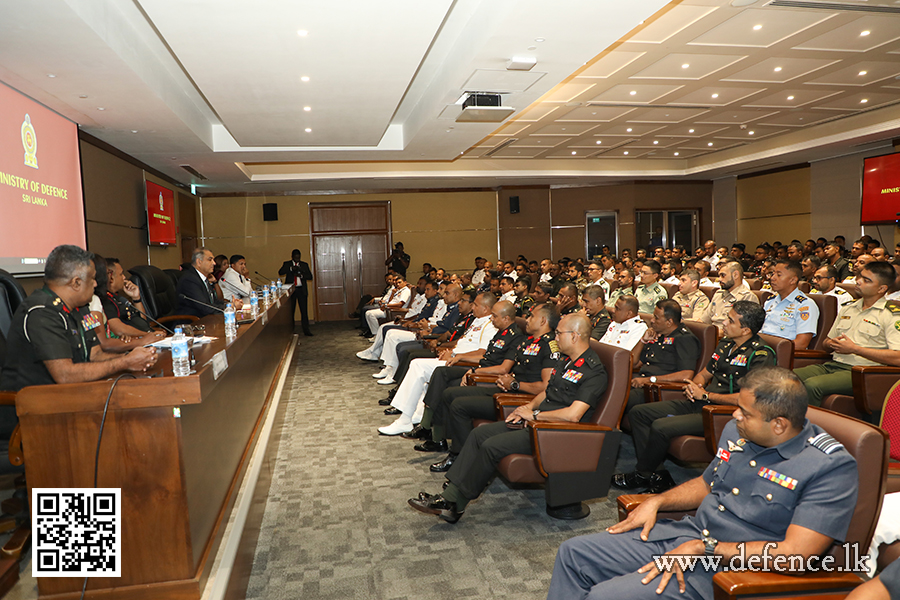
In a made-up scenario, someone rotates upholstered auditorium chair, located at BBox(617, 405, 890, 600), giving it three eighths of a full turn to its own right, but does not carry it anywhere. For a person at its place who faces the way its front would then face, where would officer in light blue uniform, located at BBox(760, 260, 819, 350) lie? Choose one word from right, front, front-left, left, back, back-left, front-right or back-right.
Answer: front

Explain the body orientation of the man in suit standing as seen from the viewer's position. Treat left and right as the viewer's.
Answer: facing the viewer

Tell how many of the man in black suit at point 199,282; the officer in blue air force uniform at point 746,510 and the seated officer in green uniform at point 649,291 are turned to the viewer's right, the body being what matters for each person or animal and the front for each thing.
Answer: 1

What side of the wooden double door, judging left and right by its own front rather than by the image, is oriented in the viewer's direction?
front

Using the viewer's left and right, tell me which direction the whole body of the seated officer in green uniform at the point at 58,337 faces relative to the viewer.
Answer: facing to the right of the viewer

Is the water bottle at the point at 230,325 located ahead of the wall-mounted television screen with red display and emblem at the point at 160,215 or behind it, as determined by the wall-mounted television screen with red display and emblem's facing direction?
ahead

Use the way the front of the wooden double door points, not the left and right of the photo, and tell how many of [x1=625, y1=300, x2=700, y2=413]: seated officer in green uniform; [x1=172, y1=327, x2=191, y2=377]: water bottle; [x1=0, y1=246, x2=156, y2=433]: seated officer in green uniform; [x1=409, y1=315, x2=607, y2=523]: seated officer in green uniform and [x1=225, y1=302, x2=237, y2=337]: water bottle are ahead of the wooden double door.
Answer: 5

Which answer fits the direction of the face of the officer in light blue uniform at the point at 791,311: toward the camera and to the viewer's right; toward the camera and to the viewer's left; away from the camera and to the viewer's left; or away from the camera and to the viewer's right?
toward the camera and to the viewer's left

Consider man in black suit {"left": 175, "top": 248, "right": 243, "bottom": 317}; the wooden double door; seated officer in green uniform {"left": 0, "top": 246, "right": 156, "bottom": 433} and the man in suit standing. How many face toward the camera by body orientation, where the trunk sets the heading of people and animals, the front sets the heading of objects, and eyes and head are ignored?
2

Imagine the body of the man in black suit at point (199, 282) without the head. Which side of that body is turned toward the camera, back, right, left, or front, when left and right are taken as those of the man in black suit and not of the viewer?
right

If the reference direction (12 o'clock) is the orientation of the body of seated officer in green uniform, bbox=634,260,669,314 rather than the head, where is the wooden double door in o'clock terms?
The wooden double door is roughly at 3 o'clock from the seated officer in green uniform.

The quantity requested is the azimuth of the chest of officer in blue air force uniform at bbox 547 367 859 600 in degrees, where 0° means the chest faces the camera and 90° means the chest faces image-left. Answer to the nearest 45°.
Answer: approximately 45°

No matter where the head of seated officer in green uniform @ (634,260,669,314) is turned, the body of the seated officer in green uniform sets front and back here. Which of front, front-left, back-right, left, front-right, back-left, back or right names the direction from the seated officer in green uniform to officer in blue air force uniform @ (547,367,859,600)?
front-left

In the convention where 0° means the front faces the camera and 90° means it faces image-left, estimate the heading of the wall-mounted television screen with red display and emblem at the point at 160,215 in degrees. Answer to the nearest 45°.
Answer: approximately 315°
